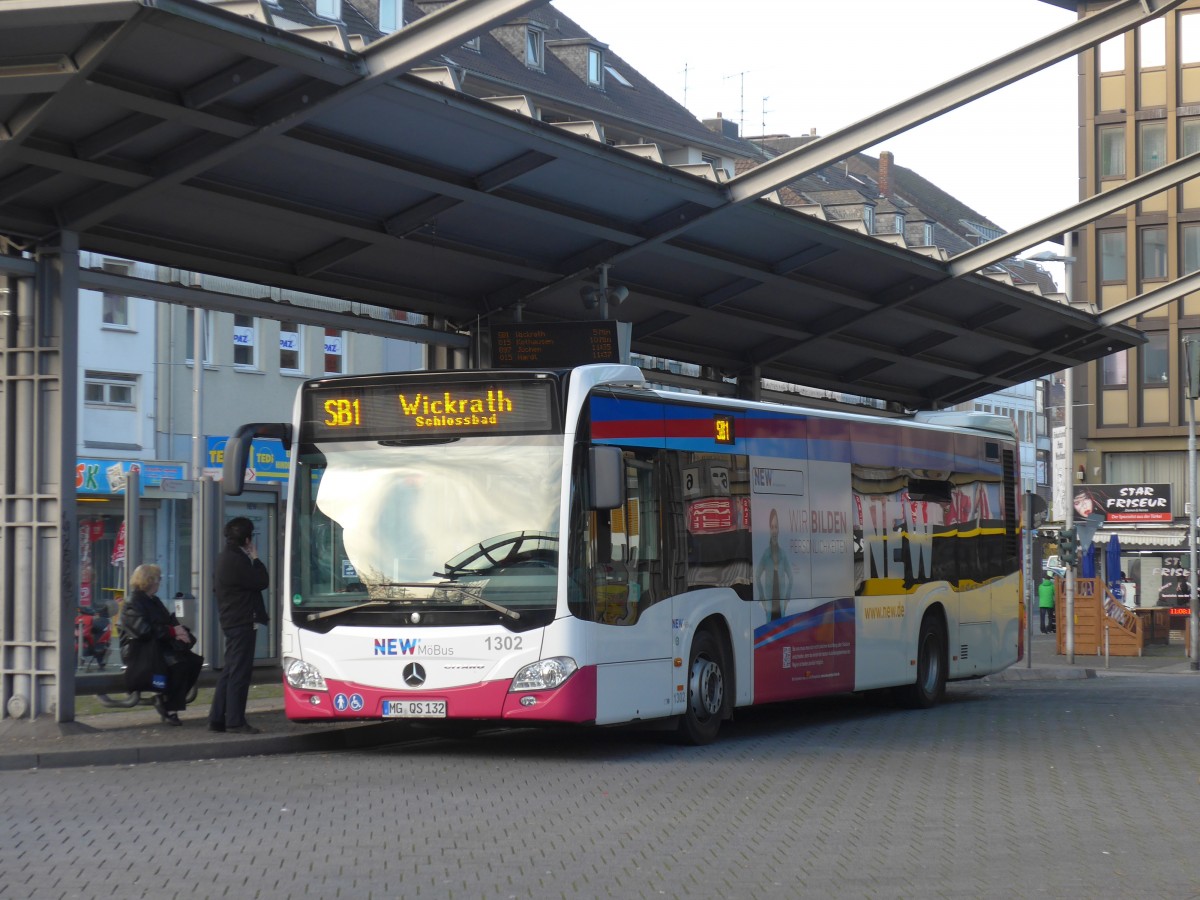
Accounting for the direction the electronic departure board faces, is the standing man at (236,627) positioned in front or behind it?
in front

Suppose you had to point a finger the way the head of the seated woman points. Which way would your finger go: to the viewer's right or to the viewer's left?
to the viewer's right

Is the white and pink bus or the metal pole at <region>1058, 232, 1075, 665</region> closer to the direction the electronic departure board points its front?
the white and pink bus

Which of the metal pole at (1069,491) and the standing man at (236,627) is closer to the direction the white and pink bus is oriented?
the standing man

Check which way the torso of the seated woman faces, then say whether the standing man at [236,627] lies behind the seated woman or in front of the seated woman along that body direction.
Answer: in front

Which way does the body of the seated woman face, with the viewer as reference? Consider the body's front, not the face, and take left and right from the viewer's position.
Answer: facing to the right of the viewer

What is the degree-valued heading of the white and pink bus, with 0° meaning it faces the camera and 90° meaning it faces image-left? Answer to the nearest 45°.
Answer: approximately 45°
